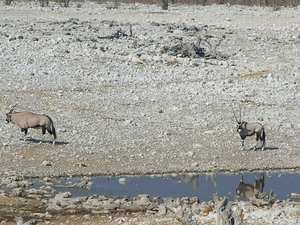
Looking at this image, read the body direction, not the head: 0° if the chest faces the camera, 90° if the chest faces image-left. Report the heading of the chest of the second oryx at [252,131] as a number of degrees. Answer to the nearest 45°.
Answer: approximately 45°

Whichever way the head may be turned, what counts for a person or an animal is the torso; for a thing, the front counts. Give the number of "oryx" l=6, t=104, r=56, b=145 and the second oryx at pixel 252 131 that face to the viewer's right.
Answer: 0

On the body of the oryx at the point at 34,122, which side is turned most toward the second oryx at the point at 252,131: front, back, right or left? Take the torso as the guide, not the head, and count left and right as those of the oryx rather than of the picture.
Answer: back

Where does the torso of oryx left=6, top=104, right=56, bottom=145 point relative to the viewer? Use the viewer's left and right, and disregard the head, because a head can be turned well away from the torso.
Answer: facing to the left of the viewer

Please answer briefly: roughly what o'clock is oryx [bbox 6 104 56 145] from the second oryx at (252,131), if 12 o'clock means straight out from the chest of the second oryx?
The oryx is roughly at 1 o'clock from the second oryx.
